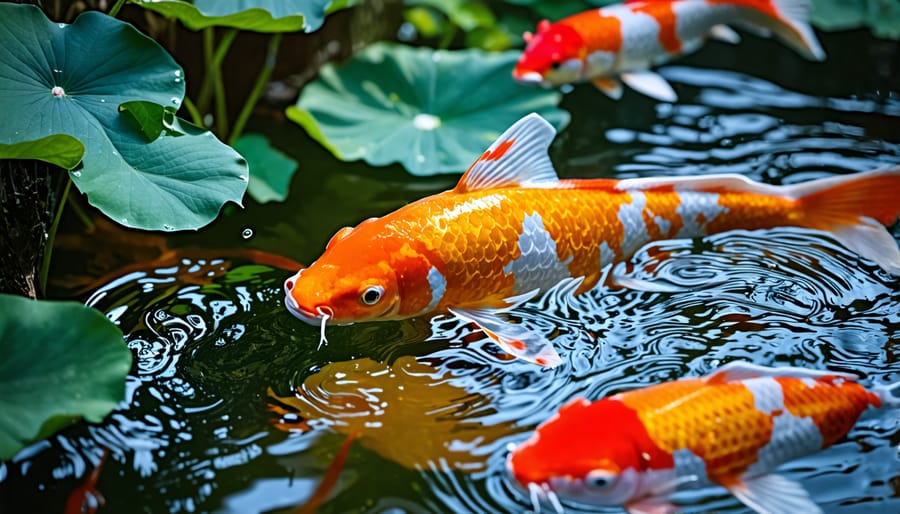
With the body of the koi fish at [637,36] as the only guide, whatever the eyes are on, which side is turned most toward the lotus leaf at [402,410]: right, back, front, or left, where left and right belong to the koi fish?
left

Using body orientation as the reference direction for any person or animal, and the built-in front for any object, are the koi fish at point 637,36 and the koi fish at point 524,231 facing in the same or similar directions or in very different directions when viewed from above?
same or similar directions

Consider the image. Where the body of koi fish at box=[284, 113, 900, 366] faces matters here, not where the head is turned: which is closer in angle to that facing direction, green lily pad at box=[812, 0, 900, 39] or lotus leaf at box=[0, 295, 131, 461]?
the lotus leaf

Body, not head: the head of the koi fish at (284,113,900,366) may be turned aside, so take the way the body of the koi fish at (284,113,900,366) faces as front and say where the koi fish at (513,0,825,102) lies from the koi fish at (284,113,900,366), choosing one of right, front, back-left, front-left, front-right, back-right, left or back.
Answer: right

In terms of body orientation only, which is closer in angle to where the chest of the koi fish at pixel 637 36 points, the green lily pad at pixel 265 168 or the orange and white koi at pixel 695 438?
the green lily pad

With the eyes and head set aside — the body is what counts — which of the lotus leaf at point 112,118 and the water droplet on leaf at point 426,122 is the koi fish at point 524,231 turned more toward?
the lotus leaf

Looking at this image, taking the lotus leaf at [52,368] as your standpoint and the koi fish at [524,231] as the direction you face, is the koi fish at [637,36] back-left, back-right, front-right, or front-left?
front-left

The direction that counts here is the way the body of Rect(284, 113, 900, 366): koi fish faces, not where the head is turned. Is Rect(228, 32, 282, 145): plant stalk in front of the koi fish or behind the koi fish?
in front

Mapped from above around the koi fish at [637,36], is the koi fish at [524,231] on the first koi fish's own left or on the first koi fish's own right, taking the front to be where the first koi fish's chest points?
on the first koi fish's own left

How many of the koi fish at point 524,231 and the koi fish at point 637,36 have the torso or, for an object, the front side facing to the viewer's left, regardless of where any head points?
2

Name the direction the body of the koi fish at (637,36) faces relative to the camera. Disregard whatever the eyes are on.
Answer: to the viewer's left

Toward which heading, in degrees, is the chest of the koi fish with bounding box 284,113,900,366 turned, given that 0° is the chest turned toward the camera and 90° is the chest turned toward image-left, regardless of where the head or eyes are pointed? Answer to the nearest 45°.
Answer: approximately 90°

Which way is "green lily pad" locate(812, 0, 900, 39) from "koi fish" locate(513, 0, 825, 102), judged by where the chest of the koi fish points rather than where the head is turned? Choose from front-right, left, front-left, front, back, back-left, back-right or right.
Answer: back-right

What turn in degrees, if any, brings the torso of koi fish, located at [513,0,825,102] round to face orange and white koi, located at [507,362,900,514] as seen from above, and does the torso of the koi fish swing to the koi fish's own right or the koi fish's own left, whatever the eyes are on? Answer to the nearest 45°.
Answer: approximately 90° to the koi fish's own left

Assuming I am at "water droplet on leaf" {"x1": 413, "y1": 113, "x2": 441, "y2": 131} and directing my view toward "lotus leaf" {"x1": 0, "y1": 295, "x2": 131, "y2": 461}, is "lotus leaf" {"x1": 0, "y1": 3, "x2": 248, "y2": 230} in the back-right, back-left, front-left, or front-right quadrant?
front-right

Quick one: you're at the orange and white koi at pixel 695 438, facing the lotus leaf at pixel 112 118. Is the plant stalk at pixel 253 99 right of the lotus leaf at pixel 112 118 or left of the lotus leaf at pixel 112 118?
right

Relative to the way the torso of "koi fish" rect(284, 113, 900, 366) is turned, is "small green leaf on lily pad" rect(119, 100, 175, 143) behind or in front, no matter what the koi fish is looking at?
in front
